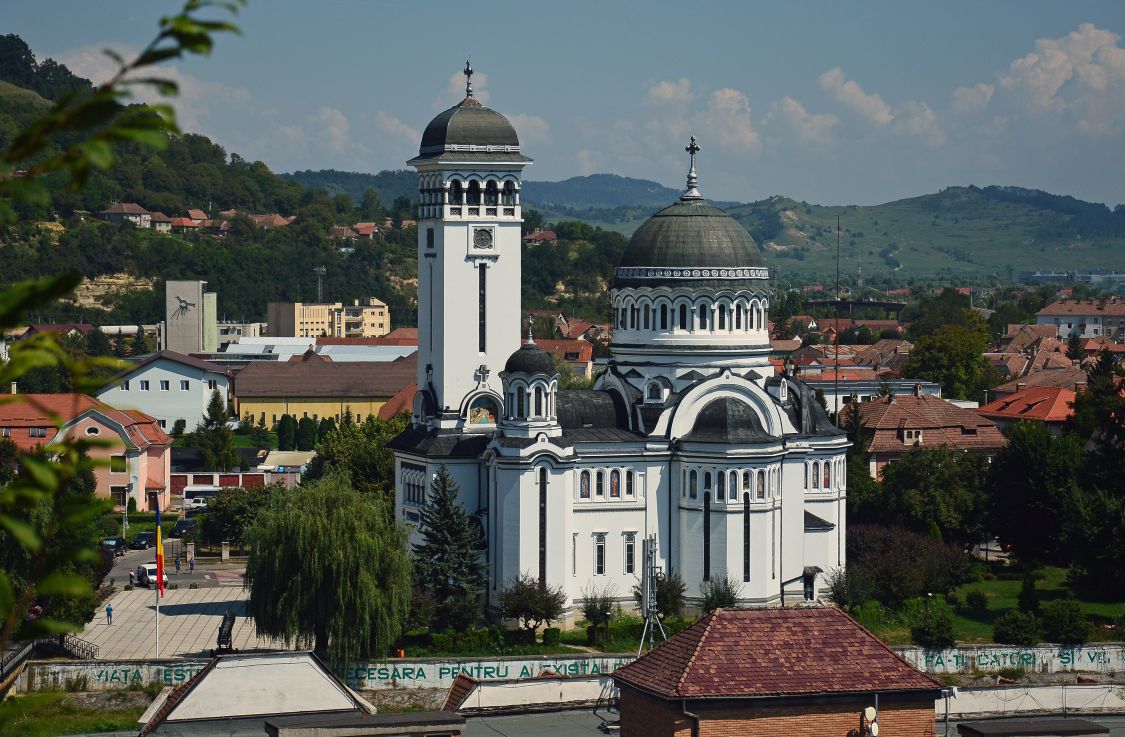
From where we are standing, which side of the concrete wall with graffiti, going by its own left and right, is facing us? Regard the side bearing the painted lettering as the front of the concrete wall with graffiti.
front

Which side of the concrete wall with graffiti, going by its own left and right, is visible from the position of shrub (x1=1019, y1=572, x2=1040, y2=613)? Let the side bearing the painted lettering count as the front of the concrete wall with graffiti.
back
